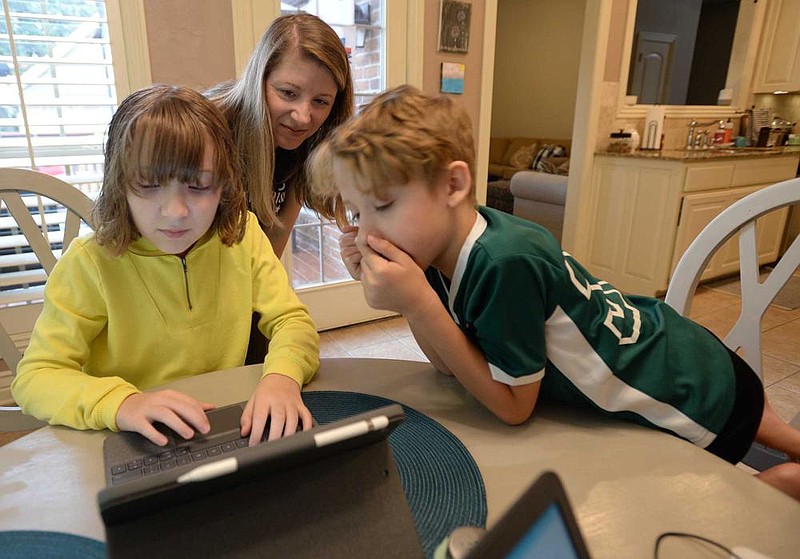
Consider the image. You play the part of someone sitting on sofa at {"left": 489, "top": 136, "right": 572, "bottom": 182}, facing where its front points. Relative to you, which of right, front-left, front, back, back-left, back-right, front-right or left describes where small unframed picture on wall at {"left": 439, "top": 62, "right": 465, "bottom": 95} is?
front

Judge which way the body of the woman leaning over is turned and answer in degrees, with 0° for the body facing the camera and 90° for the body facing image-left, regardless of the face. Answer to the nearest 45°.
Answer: approximately 315°

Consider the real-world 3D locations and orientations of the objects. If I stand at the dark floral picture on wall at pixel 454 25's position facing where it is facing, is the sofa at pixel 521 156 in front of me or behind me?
behind

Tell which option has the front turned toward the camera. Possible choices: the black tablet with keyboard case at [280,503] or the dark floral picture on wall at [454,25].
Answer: the dark floral picture on wall

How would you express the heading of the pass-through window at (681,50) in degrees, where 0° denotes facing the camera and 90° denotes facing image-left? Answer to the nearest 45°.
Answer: approximately 0°

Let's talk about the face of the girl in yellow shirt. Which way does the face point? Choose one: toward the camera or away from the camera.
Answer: toward the camera

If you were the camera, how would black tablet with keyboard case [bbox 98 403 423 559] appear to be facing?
facing away from the viewer and to the left of the viewer

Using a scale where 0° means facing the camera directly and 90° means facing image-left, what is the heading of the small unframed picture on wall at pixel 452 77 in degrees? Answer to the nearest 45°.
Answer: approximately 0°

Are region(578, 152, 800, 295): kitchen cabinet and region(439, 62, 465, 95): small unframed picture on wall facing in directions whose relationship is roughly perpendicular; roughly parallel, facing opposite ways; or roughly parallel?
roughly parallel

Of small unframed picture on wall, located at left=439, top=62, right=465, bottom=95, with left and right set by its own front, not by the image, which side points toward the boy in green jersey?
front

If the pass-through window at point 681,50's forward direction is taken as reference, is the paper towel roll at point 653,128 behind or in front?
in front

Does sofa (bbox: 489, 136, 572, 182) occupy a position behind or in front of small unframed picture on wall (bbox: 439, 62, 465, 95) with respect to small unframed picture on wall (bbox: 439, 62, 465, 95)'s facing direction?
behind

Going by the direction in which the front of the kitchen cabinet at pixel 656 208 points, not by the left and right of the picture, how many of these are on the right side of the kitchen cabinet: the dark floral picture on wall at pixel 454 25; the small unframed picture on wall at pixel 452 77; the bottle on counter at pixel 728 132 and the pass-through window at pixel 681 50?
2

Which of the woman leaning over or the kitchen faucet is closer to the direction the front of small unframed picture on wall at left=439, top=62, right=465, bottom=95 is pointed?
the woman leaning over

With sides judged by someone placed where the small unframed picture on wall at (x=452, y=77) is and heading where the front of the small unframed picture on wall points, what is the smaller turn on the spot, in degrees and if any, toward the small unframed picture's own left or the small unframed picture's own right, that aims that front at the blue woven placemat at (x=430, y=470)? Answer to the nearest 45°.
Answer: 0° — it already faces it

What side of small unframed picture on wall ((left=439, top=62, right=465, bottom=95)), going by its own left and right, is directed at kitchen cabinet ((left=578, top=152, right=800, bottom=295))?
left
